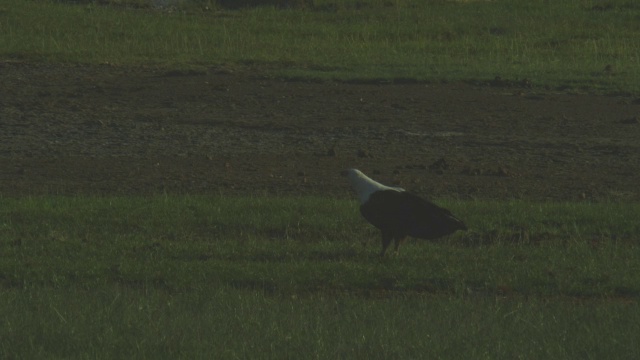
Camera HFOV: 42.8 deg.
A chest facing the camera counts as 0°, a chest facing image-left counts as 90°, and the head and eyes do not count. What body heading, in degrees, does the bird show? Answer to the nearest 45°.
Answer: approximately 90°
